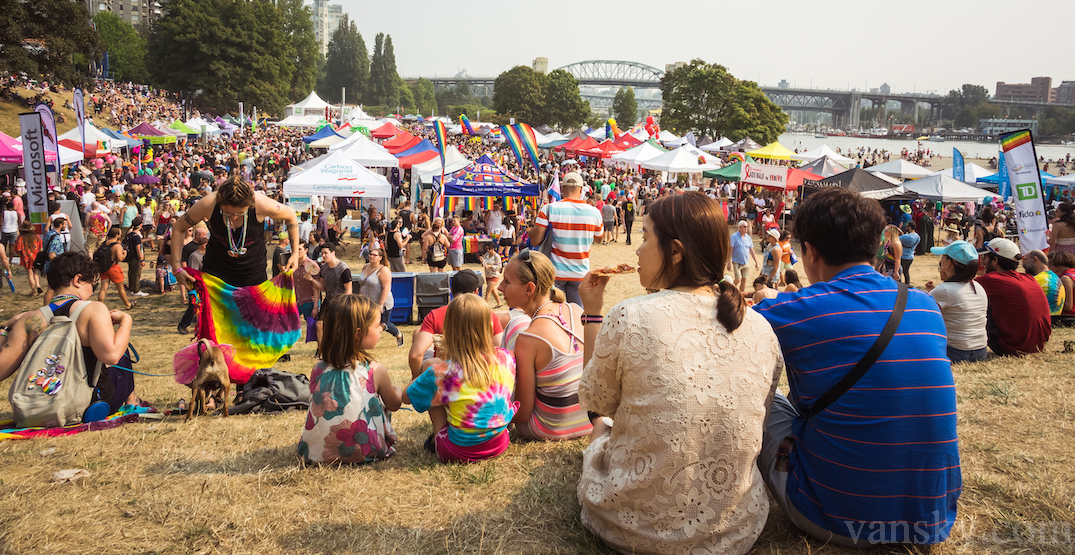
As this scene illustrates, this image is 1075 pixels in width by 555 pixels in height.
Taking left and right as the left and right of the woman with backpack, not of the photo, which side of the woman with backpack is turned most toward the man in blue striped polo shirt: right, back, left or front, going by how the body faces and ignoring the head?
right

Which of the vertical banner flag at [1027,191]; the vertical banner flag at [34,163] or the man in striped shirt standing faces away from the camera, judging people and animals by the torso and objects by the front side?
the man in striped shirt standing

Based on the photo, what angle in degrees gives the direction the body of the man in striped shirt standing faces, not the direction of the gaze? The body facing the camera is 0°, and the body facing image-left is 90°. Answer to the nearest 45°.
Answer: approximately 180°

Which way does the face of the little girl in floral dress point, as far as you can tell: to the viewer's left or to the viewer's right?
to the viewer's right

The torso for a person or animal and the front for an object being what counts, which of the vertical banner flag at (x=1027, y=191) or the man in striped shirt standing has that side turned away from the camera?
the man in striped shirt standing

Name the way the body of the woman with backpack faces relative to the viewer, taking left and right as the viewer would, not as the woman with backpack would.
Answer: facing away from the viewer and to the right of the viewer

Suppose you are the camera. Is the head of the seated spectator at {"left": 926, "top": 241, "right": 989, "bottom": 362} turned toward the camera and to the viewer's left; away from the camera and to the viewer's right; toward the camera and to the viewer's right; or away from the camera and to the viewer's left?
away from the camera and to the viewer's left

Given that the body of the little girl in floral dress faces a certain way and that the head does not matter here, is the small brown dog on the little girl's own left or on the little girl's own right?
on the little girl's own left

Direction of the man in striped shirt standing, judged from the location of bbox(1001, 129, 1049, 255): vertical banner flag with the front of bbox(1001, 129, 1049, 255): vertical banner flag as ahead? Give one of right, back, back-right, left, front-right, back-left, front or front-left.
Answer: front-right

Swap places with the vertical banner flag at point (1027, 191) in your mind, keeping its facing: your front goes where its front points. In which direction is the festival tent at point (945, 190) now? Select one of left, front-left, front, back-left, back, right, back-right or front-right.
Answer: back

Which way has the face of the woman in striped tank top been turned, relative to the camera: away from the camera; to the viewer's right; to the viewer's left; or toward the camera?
to the viewer's left

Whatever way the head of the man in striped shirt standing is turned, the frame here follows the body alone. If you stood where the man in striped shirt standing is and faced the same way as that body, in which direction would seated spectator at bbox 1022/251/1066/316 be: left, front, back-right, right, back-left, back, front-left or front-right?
right

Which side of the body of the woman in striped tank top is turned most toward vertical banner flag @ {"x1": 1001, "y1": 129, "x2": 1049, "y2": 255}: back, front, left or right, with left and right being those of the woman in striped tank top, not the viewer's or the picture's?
right

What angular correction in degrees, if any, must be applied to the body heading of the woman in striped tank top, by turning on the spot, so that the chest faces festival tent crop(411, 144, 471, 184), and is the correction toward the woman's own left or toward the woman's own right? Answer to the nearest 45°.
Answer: approximately 45° to the woman's own right
